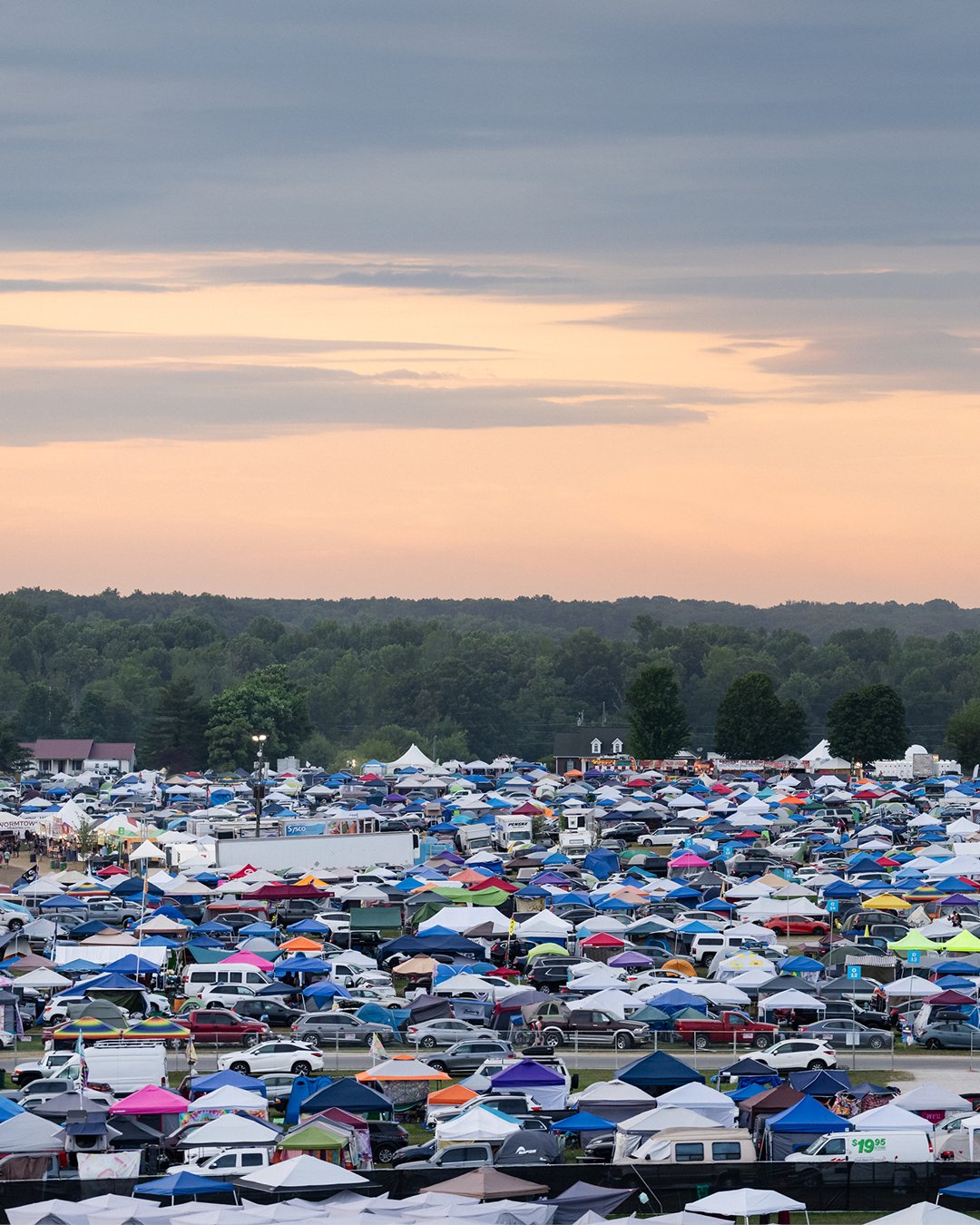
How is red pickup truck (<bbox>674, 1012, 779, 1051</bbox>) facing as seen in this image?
to the viewer's right

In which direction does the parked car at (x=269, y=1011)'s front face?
to the viewer's right

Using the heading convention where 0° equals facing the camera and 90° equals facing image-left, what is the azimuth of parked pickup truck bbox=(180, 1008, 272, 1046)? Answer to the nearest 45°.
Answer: approximately 270°

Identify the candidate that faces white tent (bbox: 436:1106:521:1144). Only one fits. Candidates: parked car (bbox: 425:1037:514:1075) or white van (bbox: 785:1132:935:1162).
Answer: the white van

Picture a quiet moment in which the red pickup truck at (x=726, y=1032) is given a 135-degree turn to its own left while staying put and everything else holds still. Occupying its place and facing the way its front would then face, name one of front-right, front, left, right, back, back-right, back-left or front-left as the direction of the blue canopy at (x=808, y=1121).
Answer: back-left

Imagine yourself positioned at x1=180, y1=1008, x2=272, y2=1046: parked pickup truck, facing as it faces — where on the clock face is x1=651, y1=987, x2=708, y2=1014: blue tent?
The blue tent is roughly at 12 o'clock from the parked pickup truck.

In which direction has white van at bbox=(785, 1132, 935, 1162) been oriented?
to the viewer's left

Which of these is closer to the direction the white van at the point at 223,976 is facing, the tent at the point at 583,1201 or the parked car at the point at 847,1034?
the parked car

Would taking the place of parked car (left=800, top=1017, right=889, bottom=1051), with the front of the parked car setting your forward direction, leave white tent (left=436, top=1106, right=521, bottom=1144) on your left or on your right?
on your right

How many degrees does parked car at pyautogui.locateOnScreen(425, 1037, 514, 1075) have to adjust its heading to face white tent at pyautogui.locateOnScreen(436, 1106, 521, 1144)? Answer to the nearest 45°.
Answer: approximately 90° to its left

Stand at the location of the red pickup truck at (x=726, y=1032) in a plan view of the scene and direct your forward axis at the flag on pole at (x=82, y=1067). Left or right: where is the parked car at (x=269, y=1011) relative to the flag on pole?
right
